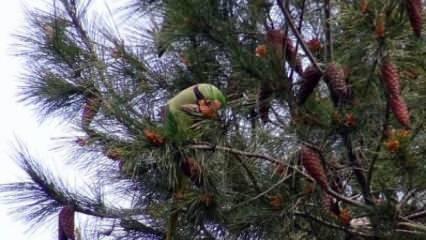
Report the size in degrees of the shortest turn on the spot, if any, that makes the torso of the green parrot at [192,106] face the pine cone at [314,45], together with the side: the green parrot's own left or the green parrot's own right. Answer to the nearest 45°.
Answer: approximately 45° to the green parrot's own left

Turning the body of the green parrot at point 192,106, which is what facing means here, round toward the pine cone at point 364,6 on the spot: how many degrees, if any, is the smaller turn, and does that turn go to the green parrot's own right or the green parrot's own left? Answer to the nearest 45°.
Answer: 0° — it already faces it

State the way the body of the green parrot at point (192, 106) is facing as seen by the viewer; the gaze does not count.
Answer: to the viewer's right
